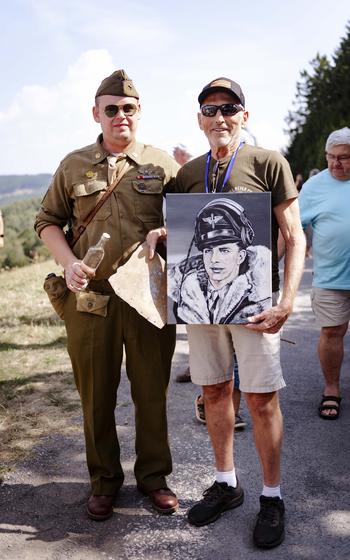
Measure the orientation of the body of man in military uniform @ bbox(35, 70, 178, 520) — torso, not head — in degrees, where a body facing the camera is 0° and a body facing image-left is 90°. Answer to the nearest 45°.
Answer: approximately 0°

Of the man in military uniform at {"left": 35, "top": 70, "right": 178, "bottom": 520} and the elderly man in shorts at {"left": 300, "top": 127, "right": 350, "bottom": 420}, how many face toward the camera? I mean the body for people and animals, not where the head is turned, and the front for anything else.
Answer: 2

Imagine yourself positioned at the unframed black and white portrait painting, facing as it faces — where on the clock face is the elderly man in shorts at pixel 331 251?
The elderly man in shorts is roughly at 7 o'clock from the unframed black and white portrait painting.

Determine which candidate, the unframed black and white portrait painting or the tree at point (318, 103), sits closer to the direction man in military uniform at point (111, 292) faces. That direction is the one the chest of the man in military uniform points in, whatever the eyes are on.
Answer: the unframed black and white portrait painting

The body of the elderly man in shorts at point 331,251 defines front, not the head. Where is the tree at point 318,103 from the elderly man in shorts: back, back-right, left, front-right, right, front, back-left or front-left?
back

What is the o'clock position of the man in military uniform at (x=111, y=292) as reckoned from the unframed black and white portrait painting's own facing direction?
The man in military uniform is roughly at 4 o'clock from the unframed black and white portrait painting.
